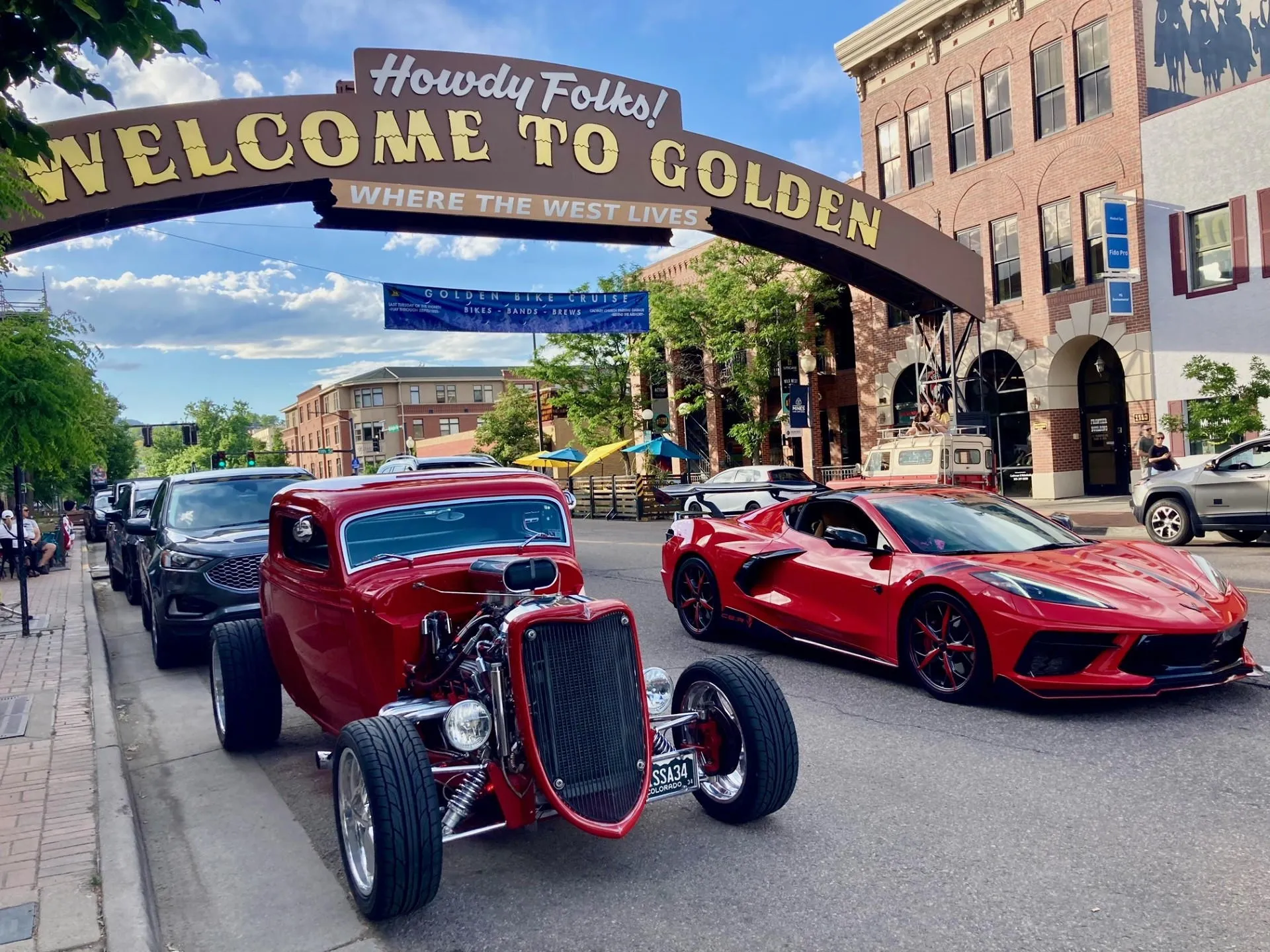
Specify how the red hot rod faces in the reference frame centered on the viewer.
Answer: facing the viewer and to the right of the viewer

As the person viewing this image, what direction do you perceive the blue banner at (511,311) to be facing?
facing the viewer

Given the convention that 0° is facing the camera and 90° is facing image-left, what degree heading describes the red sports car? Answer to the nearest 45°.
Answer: approximately 315°

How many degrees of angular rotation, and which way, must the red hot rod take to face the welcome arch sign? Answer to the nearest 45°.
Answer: approximately 135° to its left

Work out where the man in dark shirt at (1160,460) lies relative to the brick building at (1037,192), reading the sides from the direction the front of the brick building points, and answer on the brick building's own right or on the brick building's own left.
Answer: on the brick building's own left

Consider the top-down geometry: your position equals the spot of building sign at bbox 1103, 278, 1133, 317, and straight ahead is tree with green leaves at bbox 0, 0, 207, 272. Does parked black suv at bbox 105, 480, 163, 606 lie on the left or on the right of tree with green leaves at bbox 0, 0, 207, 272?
right

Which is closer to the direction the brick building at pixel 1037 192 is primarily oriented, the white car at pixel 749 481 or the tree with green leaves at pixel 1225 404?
the white car

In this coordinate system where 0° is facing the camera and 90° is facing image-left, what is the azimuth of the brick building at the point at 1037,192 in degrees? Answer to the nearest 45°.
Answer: approximately 45°

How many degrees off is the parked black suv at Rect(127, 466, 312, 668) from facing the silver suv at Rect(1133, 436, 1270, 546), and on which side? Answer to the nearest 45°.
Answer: approximately 45° to its left

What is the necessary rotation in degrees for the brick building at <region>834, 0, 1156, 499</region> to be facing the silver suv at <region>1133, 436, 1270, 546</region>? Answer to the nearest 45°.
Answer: approximately 45° to its left

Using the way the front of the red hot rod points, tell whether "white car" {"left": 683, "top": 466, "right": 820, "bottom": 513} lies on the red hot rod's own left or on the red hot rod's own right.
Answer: on the red hot rod's own left

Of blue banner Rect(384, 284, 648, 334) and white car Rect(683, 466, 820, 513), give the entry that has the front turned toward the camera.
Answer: the blue banner

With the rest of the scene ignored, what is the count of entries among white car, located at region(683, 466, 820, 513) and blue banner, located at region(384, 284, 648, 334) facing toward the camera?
1

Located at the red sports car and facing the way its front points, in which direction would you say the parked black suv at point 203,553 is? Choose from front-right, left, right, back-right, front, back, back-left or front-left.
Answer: back-right

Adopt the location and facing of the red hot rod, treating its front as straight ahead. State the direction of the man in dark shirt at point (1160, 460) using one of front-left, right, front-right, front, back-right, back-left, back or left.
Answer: left
